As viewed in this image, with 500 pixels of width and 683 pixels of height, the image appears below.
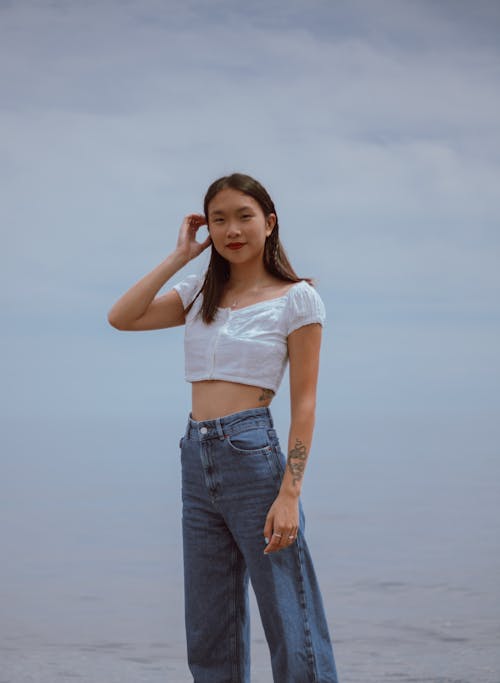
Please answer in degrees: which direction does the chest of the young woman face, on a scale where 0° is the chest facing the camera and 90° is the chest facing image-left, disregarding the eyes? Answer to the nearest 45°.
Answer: approximately 45°

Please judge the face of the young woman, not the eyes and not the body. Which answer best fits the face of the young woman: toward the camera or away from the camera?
toward the camera
